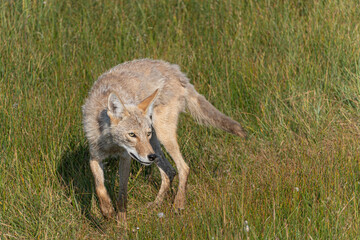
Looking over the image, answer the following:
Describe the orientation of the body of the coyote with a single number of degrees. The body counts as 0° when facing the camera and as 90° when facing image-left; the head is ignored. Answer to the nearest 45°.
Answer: approximately 45°
